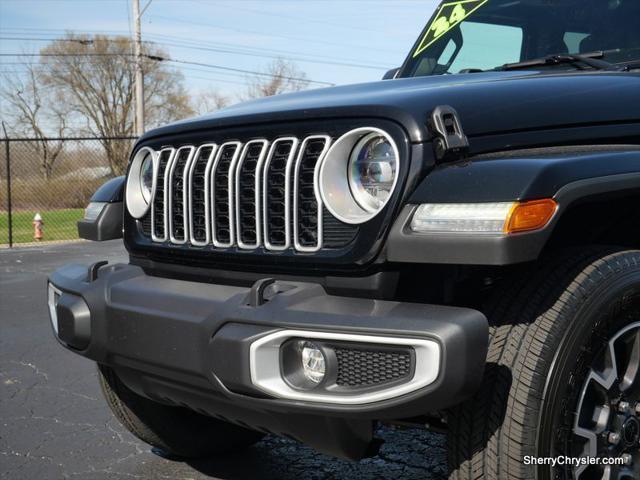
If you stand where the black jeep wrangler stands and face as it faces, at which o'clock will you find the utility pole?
The utility pole is roughly at 4 o'clock from the black jeep wrangler.

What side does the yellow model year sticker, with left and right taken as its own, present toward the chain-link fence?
right

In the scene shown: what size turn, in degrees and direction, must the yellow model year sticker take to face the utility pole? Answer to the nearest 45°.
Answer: approximately 90° to its right

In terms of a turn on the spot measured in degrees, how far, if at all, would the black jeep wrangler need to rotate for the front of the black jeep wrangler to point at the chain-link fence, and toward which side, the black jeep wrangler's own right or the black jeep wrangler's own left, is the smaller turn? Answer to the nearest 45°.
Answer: approximately 90° to the black jeep wrangler's own right

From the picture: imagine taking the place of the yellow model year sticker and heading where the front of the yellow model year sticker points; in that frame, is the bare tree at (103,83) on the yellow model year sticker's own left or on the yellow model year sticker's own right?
on the yellow model year sticker's own right

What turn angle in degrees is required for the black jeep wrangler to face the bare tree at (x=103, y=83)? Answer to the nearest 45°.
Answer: approximately 135° to its right

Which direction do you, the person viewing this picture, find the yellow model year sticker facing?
facing the viewer and to the left of the viewer

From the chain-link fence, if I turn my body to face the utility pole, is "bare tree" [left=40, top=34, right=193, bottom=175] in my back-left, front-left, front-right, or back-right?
front-left
